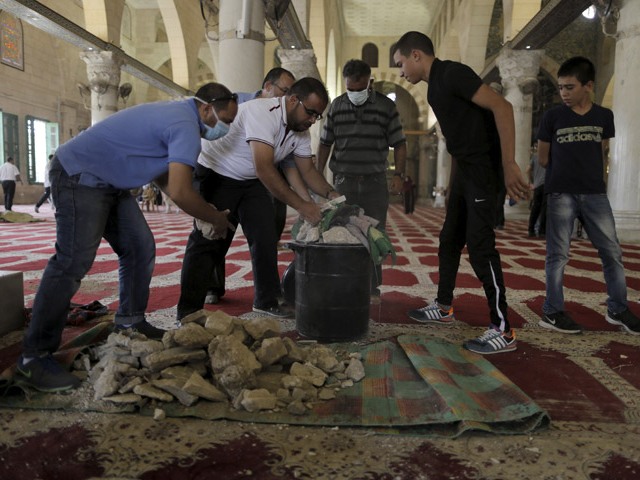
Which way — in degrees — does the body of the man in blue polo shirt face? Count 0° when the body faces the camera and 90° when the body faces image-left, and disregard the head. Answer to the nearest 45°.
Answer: approximately 270°

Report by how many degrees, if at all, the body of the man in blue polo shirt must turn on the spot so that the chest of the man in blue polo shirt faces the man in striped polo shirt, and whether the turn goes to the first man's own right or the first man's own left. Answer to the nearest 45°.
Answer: approximately 45° to the first man's own left

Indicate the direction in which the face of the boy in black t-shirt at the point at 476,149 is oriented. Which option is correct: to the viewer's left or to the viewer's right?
to the viewer's left

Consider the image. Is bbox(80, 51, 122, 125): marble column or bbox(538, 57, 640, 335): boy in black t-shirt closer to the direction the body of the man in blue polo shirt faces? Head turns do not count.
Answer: the boy in black t-shirt

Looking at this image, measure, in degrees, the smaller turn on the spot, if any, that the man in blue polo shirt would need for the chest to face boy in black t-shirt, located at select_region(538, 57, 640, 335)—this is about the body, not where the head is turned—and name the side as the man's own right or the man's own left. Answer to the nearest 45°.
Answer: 0° — they already face them

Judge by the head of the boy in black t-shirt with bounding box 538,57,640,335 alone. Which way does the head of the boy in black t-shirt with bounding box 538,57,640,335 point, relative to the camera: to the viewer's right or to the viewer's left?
to the viewer's left

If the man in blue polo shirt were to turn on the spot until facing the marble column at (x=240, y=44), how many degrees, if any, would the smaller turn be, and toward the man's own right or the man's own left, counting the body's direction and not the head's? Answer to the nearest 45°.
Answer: approximately 90° to the man's own left

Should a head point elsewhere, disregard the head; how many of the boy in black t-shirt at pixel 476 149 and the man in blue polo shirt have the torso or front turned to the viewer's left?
1

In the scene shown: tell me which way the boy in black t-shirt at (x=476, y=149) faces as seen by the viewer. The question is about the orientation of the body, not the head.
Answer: to the viewer's left

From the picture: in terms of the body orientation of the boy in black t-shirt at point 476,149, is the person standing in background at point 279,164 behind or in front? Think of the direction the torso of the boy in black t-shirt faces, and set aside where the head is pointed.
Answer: in front
